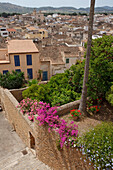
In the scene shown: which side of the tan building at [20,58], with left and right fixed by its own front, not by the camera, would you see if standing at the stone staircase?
front

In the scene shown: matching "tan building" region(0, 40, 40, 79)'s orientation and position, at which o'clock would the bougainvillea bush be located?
The bougainvillea bush is roughly at 12 o'clock from the tan building.

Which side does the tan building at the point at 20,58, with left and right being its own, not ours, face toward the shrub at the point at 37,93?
front

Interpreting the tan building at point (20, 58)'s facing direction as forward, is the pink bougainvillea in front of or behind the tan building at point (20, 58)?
in front

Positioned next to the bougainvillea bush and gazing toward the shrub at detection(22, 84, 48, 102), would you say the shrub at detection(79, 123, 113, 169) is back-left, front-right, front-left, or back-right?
back-right

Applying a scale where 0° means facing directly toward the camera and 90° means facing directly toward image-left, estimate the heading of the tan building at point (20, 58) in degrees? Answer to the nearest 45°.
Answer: approximately 0°

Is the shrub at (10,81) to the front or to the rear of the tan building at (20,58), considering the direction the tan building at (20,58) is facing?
to the front
